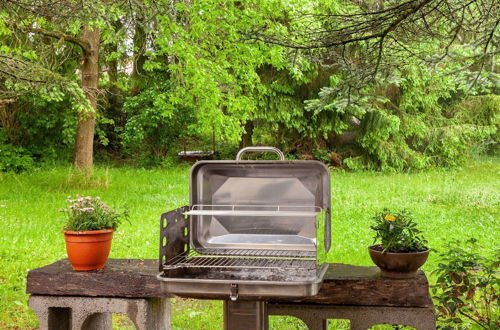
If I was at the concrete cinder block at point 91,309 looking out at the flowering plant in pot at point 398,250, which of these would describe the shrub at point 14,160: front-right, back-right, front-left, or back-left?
back-left

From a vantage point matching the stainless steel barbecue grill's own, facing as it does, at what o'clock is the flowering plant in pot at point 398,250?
The flowering plant in pot is roughly at 9 o'clock from the stainless steel barbecue grill.

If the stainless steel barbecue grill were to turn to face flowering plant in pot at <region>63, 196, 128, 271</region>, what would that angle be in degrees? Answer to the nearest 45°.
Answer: approximately 90° to its right

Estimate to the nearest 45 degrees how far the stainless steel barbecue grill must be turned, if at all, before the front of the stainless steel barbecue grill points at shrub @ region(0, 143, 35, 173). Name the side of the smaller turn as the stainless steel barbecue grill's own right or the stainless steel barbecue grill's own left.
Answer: approximately 135° to the stainless steel barbecue grill's own right

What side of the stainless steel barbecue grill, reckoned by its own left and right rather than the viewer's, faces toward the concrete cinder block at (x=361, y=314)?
left

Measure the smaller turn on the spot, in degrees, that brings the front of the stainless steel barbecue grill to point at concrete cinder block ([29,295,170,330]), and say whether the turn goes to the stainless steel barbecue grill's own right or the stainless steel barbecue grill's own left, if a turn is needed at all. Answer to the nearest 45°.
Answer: approximately 90° to the stainless steel barbecue grill's own right

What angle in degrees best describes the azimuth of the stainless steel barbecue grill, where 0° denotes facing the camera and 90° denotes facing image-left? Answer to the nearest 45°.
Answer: approximately 0°
